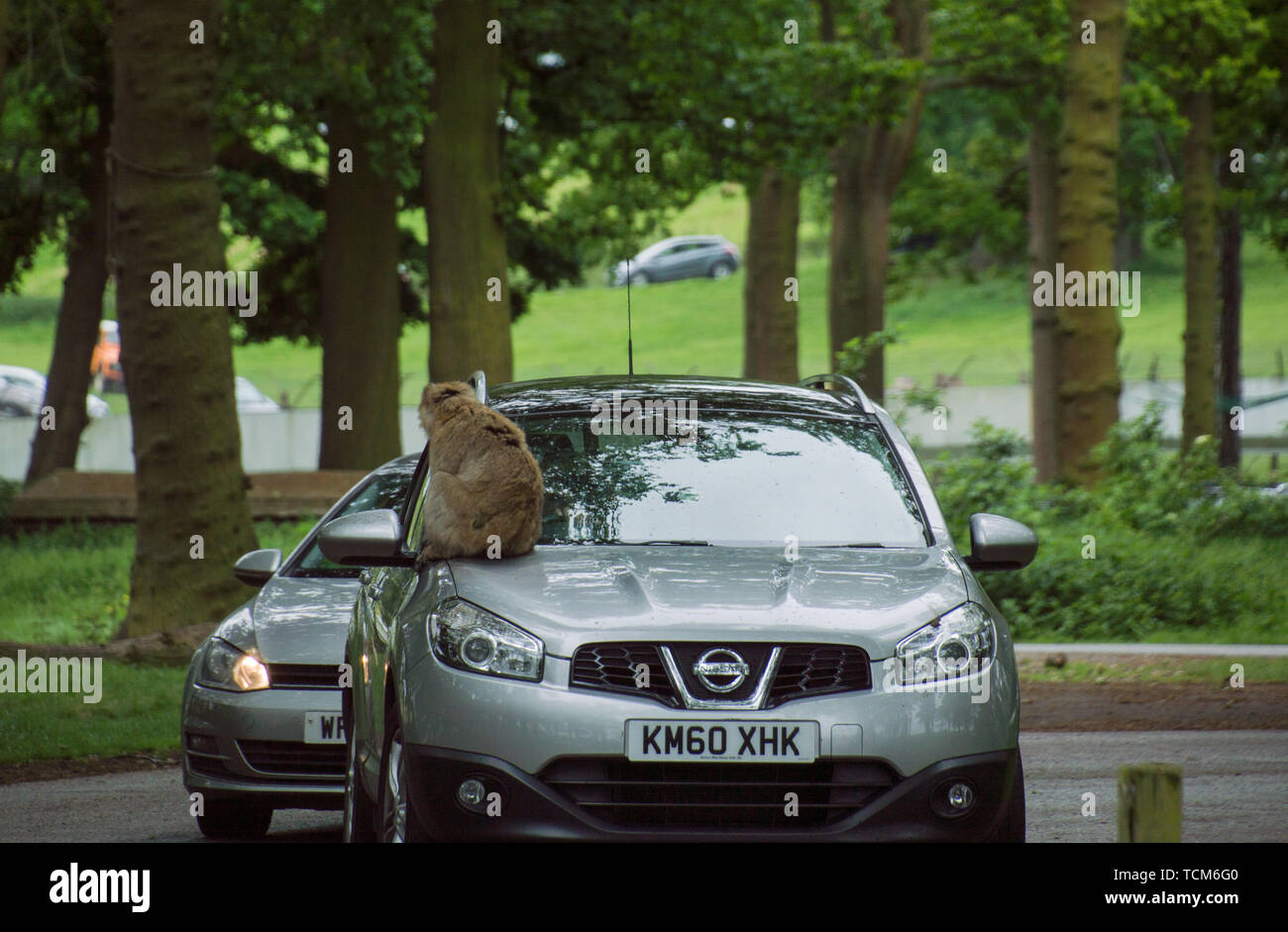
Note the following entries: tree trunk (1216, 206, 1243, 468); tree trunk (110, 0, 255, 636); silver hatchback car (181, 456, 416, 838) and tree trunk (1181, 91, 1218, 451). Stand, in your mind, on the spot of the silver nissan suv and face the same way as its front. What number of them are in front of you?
0

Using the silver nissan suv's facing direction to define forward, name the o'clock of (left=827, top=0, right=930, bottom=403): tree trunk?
The tree trunk is roughly at 6 o'clock from the silver nissan suv.

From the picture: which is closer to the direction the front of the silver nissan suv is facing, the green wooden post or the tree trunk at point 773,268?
the green wooden post

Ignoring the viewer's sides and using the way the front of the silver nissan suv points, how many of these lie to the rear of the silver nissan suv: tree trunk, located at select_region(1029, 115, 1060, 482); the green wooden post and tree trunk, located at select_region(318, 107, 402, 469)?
2

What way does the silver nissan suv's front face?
toward the camera

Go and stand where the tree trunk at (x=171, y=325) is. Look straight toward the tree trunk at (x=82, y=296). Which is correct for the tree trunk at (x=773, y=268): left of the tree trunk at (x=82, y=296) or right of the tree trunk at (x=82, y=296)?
right

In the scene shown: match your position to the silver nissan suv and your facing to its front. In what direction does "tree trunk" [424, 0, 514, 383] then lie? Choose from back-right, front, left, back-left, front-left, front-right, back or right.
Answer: back

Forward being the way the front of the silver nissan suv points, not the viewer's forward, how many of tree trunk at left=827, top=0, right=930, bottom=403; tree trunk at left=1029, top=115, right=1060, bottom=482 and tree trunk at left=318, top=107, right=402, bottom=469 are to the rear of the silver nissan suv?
3

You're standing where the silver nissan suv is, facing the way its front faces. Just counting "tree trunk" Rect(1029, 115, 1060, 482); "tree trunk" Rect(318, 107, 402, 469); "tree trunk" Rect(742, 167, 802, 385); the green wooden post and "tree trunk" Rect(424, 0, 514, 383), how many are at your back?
4

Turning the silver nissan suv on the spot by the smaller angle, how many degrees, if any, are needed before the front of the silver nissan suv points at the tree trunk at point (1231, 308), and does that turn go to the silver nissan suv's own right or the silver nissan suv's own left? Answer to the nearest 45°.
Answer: approximately 180°

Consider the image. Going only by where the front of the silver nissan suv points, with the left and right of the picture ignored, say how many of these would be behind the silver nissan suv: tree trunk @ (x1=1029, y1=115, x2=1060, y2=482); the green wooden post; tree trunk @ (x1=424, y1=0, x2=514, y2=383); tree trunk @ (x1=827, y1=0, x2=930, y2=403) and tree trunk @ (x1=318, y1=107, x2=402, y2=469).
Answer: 4

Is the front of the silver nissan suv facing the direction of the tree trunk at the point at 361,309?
no

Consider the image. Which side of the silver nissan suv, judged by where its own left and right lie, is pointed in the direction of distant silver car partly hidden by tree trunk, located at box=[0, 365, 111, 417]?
back

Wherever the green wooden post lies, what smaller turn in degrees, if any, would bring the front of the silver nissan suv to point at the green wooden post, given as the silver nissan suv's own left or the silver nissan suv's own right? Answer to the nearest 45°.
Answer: approximately 45° to the silver nissan suv's own left

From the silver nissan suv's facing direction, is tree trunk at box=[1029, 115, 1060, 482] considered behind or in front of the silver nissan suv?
behind

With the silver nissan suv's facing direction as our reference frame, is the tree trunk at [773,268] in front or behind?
behind

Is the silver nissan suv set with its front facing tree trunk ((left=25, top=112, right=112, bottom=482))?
no

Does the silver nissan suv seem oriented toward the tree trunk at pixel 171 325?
no

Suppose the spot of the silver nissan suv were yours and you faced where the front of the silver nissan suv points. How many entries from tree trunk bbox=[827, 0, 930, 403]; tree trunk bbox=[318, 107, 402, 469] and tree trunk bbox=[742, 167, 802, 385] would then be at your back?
3
